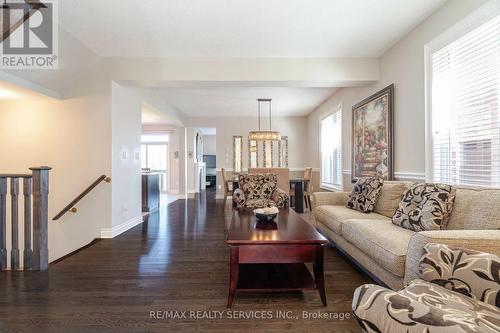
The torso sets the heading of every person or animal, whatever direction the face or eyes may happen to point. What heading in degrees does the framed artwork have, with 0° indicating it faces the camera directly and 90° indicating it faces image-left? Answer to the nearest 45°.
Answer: approximately 45°

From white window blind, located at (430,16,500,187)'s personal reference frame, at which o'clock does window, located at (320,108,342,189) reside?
The window is roughly at 3 o'clock from the white window blind.

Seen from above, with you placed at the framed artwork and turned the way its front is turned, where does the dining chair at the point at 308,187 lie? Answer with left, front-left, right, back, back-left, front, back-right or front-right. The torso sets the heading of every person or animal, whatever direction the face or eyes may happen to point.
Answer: right

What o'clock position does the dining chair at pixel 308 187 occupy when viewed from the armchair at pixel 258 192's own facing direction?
The dining chair is roughly at 7 o'clock from the armchair.

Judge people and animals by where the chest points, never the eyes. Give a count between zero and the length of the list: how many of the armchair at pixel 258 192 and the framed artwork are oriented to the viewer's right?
0

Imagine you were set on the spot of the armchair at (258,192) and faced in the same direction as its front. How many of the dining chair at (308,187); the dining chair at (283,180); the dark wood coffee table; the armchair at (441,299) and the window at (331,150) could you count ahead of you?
2

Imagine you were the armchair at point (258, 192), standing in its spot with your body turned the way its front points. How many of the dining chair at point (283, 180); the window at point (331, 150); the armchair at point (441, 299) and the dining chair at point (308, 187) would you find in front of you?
1

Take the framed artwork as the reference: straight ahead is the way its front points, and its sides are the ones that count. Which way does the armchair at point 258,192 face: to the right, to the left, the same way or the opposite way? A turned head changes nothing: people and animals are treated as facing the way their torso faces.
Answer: to the left

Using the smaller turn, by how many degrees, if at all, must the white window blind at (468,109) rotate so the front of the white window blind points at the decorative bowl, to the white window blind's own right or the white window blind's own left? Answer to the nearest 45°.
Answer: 0° — it already faces it

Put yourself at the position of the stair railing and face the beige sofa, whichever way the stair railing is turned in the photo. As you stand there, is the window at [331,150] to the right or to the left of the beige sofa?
left

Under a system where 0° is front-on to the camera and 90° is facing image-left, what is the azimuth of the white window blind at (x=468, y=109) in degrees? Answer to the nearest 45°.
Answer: approximately 45°

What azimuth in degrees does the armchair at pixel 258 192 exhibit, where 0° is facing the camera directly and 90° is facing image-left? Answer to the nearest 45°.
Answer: approximately 0°

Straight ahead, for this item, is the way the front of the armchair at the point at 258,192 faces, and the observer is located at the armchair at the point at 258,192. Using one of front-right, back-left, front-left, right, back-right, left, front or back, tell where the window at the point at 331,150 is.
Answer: back-left

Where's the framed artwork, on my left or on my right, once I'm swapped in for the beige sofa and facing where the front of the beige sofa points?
on my right

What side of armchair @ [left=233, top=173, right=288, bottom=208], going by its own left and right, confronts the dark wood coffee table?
front
